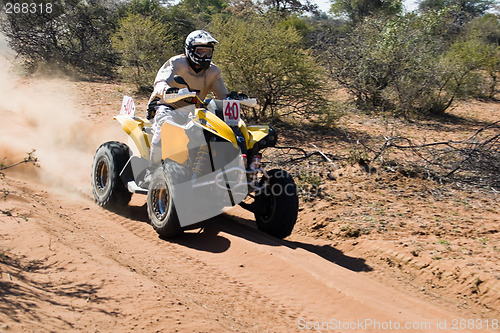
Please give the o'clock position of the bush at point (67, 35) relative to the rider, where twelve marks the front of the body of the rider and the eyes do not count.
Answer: The bush is roughly at 7 o'clock from the rider.

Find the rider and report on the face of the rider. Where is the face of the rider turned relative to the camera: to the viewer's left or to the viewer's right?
to the viewer's right

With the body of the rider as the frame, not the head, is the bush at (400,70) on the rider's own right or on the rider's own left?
on the rider's own left

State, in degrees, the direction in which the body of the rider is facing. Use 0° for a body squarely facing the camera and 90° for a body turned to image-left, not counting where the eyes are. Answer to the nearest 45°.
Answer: approximately 315°

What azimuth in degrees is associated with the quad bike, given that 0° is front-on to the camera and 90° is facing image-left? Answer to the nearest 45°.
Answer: approximately 315°

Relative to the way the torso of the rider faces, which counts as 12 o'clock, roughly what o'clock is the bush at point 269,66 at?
The bush is roughly at 8 o'clock from the rider.

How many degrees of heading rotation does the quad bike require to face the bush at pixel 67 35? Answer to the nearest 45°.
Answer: approximately 135° to its left

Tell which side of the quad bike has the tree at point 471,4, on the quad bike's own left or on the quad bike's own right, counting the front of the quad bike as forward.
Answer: on the quad bike's own left
